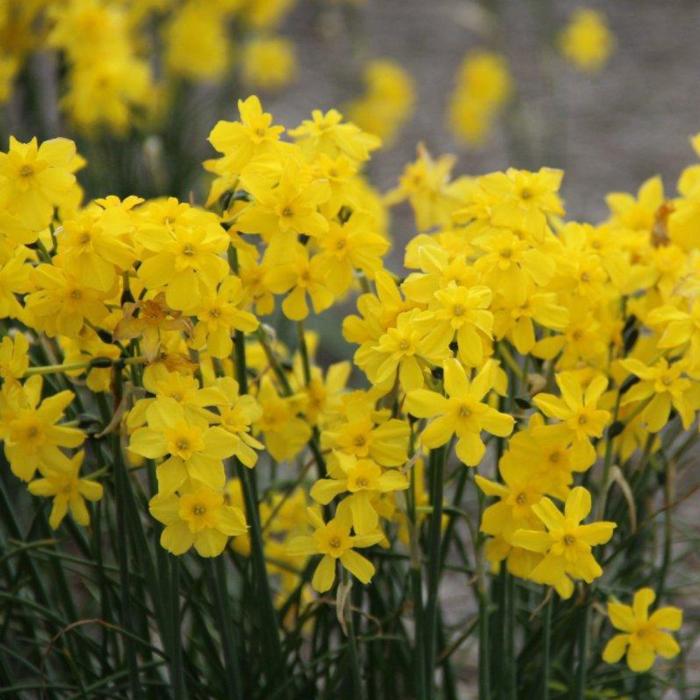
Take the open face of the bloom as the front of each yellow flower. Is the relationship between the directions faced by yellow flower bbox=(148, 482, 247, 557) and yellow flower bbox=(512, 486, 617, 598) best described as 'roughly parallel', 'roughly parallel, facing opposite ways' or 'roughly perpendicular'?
roughly parallel

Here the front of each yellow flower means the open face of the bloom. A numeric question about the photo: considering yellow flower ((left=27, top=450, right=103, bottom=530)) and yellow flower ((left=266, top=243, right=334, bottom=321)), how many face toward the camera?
2

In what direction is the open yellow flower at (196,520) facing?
toward the camera

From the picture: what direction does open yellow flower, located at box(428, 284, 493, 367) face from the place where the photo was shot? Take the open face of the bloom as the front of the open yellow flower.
facing the viewer

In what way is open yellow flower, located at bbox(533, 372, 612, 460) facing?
toward the camera

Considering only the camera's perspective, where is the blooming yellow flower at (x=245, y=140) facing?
facing the viewer and to the right of the viewer

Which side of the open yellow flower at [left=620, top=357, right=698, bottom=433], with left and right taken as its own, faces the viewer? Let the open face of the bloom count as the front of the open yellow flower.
front

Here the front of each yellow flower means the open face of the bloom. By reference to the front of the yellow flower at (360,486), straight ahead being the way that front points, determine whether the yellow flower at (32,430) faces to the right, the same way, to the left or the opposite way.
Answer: the same way
